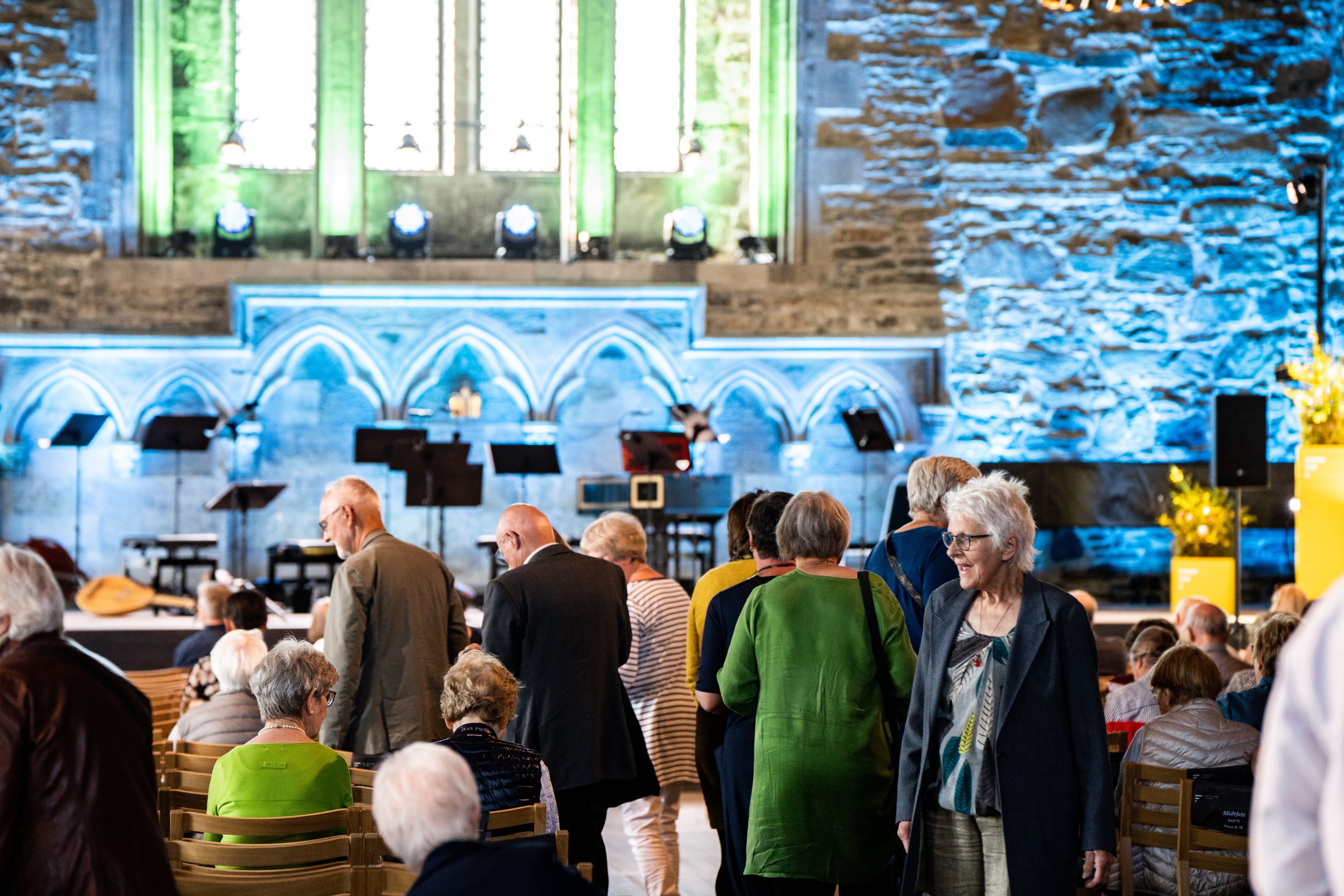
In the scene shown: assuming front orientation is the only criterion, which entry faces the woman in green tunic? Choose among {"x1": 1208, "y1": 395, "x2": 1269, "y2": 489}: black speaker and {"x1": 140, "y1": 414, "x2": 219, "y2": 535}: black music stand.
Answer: the black speaker

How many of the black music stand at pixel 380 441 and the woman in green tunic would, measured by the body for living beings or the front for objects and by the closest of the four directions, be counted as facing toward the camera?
0

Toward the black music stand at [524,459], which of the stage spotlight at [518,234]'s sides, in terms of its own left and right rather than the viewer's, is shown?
front

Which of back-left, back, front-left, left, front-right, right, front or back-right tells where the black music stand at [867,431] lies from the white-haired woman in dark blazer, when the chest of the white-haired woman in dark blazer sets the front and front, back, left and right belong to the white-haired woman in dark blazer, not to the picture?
back-right

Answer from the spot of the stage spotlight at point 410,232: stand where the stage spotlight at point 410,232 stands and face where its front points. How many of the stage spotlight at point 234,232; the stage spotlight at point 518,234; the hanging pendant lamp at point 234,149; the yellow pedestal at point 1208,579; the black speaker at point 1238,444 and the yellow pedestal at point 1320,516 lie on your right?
2

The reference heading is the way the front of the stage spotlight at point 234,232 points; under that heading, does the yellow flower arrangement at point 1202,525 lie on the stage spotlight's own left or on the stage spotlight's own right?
on the stage spotlight's own left

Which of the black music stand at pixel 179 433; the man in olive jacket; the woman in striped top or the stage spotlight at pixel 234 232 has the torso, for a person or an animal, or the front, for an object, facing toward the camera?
the stage spotlight

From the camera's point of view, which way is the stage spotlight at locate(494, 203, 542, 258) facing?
toward the camera

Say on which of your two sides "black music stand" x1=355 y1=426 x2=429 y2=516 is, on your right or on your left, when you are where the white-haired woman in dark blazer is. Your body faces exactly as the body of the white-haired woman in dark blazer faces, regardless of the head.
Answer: on your right

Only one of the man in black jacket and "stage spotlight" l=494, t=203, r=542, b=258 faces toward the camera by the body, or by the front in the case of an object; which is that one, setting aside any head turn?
the stage spotlight

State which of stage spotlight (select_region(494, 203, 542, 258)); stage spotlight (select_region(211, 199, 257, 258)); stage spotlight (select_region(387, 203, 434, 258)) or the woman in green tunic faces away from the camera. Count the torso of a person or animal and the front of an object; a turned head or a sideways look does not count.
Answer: the woman in green tunic

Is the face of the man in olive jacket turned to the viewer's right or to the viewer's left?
to the viewer's left

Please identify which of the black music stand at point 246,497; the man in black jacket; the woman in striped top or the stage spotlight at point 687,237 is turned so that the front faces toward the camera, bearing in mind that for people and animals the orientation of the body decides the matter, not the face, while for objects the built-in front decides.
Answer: the stage spotlight
